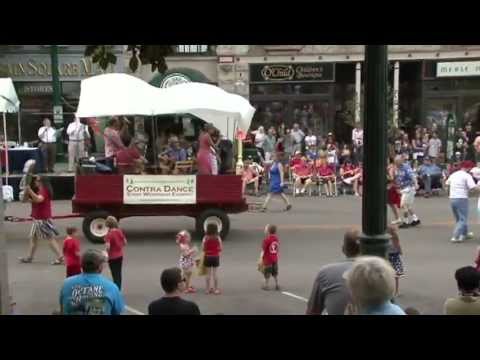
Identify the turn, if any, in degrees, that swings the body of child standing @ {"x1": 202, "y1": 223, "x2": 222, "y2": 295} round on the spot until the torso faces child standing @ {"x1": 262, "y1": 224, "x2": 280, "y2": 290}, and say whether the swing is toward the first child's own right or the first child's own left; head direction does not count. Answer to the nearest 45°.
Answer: approximately 90° to the first child's own right

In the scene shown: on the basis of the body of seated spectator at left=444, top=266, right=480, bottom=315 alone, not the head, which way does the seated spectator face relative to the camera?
away from the camera

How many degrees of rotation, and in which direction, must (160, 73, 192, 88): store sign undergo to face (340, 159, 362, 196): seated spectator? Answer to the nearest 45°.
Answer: approximately 45° to its left

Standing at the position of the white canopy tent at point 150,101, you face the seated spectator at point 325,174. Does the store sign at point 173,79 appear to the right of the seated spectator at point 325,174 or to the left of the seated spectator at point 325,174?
left

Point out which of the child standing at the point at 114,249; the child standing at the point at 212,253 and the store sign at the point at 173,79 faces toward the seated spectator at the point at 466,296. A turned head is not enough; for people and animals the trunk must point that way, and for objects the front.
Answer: the store sign

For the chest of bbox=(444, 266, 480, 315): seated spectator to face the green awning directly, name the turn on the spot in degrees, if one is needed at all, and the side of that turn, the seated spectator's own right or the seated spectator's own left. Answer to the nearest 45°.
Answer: approximately 45° to the seated spectator's own left

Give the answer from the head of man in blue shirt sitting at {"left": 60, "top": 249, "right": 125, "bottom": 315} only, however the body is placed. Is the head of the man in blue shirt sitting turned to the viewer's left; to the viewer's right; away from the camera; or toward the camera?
away from the camera

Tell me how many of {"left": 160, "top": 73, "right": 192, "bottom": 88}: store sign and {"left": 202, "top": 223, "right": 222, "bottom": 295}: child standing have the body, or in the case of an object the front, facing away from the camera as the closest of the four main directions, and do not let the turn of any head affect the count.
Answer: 1

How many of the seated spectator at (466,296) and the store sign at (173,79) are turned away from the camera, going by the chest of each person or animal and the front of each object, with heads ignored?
1

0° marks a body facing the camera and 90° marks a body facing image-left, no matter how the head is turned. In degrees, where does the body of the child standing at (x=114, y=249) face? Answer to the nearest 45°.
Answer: approximately 135°

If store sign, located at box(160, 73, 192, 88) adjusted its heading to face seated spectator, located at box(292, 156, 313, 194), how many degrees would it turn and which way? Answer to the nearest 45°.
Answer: approximately 45° to its left

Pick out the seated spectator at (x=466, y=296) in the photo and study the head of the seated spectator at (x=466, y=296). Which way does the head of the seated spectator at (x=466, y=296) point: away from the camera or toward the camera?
away from the camera

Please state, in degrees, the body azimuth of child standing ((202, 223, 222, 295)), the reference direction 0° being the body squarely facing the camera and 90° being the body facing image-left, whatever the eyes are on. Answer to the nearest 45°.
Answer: approximately 180°

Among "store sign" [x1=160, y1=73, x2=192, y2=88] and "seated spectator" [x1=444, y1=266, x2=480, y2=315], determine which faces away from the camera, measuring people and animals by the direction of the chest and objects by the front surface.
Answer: the seated spectator

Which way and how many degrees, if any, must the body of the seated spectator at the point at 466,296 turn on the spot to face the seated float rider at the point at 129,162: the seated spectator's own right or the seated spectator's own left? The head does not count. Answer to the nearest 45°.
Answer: approximately 45° to the seated spectator's own left

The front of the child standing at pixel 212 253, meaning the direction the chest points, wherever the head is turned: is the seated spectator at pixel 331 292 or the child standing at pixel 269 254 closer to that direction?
the child standing
